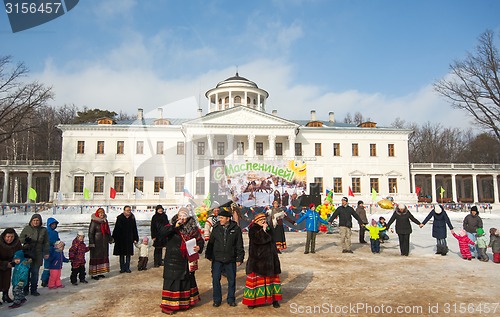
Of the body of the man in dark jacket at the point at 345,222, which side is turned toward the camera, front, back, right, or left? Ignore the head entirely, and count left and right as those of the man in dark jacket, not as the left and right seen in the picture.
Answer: front

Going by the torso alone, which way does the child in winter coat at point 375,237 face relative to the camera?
toward the camera

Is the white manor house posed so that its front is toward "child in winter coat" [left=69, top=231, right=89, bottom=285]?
yes

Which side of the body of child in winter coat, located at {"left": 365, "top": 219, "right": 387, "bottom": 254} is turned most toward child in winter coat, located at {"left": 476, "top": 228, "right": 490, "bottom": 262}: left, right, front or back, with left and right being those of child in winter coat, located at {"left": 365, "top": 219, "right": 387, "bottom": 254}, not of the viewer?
left

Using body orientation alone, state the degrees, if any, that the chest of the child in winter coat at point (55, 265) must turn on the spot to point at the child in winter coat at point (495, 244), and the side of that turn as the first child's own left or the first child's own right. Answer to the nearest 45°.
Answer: approximately 45° to the first child's own left

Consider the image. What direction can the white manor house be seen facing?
toward the camera

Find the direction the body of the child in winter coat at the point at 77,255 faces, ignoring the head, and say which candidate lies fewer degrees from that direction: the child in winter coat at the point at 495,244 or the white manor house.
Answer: the child in winter coat

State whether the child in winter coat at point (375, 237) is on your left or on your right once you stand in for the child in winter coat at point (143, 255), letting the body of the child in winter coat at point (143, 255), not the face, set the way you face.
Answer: on your left

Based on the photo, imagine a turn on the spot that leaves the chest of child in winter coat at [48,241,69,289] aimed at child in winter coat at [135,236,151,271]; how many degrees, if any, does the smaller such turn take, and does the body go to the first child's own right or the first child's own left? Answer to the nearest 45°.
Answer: approximately 90° to the first child's own left

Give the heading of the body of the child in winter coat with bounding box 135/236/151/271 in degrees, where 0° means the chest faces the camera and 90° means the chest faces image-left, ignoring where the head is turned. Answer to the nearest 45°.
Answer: approximately 0°

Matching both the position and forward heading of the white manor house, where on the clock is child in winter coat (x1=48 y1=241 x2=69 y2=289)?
The child in winter coat is roughly at 12 o'clock from the white manor house.

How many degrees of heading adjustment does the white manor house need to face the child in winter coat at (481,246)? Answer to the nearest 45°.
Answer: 0° — it already faces them

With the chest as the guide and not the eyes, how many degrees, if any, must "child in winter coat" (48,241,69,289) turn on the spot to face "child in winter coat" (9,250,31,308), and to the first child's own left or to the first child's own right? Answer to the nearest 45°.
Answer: approximately 90° to the first child's own right

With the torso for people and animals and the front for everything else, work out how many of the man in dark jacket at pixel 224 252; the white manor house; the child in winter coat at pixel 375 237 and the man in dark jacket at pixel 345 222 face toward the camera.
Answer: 4

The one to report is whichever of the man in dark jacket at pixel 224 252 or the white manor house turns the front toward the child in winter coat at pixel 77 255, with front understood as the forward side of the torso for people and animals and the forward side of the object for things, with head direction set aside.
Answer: the white manor house
